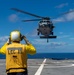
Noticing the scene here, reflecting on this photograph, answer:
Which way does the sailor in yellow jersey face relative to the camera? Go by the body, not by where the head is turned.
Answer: away from the camera
